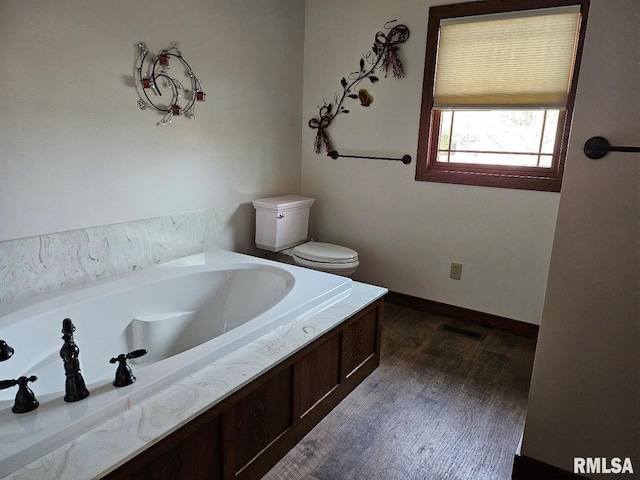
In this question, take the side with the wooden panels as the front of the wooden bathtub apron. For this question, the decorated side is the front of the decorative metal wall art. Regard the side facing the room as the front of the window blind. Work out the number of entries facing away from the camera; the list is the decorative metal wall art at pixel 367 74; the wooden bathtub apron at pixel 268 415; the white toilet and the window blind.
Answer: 0

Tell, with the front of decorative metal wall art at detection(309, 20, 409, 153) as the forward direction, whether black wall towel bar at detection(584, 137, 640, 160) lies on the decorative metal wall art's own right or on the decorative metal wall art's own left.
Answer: on the decorative metal wall art's own left

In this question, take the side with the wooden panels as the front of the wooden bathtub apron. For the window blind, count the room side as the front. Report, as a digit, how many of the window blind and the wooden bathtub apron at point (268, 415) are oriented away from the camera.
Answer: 0

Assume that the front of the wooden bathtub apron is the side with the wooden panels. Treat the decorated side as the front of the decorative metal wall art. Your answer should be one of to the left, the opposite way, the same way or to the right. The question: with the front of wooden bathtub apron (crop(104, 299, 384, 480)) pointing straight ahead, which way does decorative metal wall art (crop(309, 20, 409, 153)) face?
to the right

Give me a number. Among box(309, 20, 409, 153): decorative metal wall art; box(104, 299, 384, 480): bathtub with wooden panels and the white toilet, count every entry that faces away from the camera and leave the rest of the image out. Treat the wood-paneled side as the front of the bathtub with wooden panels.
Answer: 0

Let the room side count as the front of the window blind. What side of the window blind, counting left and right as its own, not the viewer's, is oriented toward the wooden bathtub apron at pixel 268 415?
front

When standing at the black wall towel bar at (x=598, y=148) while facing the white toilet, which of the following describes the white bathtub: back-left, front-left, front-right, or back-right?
front-left

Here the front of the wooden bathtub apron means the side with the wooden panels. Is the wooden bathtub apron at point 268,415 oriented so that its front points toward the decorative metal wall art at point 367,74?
no

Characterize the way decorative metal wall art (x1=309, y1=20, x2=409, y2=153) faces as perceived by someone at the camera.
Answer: facing the viewer and to the left of the viewer

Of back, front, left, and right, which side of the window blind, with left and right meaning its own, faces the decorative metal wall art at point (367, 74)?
right

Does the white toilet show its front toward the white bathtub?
no

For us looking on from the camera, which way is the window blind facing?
facing the viewer

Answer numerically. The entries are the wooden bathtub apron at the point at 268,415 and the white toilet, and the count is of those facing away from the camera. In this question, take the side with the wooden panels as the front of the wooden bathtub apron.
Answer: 0

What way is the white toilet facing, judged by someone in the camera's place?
facing the viewer and to the right of the viewer

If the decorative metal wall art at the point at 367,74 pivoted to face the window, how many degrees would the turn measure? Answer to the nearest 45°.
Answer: approximately 90° to its left

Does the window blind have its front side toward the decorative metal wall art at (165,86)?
no

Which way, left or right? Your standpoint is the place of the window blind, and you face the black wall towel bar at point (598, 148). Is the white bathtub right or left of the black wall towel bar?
right
